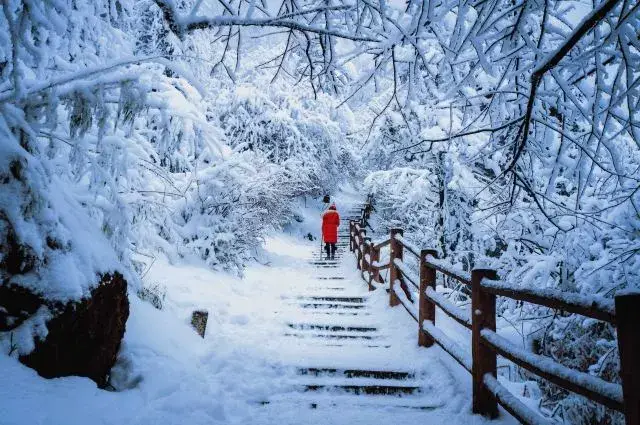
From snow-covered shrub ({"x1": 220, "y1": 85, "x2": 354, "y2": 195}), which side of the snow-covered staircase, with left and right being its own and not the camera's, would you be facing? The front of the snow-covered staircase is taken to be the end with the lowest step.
back

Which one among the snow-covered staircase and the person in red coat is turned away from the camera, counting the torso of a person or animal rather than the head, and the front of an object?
the person in red coat

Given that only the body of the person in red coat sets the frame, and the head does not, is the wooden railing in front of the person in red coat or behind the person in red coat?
behind

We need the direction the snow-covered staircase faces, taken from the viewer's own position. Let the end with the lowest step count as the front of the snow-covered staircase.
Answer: facing the viewer

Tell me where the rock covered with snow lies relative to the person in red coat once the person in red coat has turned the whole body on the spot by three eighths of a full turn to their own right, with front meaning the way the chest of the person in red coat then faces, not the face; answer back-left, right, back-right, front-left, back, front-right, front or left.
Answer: front-right

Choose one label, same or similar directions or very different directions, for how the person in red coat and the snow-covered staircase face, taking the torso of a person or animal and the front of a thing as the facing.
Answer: very different directions

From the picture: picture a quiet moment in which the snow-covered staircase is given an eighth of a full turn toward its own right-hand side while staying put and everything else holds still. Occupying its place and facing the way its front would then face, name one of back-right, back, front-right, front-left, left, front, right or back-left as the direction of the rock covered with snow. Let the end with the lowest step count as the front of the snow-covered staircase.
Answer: front

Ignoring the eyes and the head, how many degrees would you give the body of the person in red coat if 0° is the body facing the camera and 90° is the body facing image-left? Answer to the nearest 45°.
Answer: approximately 180°

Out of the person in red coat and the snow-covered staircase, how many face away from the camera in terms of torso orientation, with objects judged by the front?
1
